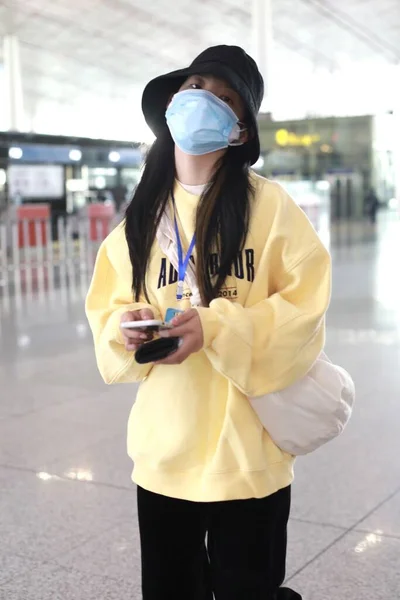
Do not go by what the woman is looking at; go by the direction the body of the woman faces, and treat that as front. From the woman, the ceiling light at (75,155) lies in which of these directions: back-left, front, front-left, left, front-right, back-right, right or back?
back

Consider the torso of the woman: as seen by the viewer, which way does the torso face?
toward the camera

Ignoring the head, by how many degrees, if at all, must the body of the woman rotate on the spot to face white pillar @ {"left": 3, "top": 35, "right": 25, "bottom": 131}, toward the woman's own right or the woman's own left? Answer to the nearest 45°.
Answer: approximately 180°

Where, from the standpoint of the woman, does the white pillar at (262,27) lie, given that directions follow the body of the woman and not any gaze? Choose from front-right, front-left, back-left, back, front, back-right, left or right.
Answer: back

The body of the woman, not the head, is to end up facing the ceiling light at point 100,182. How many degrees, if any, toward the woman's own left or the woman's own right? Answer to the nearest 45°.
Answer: approximately 180°

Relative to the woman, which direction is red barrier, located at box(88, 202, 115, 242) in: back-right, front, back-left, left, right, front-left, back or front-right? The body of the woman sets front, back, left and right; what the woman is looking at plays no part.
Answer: back

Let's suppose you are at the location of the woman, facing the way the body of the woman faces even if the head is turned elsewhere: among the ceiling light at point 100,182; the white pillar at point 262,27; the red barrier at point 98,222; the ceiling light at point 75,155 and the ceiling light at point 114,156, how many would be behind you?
5

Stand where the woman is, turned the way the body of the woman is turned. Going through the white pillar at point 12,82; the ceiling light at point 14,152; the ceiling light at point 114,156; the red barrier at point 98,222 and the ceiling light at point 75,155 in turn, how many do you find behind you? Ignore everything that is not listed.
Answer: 5

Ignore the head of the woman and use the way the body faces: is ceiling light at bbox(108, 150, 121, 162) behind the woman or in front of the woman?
behind

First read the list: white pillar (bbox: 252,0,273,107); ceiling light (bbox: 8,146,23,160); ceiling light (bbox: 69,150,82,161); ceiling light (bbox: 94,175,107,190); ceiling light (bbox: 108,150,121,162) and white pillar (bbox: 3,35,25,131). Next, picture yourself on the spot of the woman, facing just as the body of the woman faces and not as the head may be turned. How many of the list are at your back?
6

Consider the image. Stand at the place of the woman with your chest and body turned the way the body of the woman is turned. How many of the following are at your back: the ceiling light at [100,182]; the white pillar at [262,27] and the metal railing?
3

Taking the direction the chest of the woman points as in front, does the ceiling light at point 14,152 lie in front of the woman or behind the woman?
behind

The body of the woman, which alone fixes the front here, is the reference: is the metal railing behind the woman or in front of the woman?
behind
